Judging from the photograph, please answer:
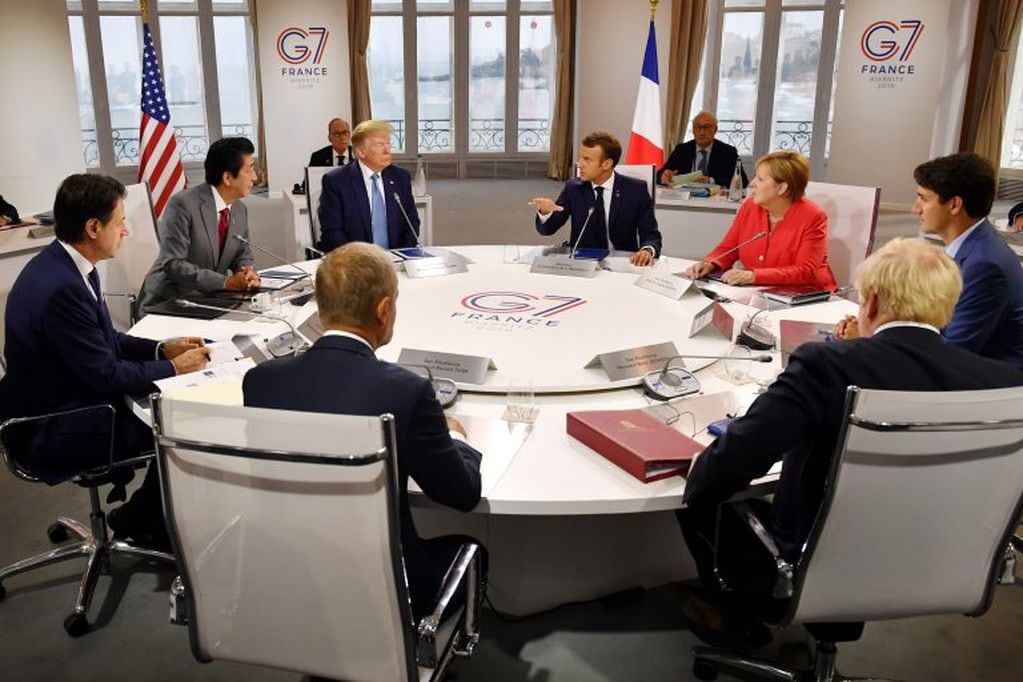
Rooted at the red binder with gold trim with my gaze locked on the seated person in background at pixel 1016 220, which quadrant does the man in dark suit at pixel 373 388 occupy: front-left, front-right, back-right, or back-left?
back-left

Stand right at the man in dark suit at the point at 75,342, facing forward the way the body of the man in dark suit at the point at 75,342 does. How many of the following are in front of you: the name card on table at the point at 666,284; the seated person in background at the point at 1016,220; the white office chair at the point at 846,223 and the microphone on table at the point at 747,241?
4

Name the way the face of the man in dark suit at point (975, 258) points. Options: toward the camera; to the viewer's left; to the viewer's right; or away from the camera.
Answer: to the viewer's left

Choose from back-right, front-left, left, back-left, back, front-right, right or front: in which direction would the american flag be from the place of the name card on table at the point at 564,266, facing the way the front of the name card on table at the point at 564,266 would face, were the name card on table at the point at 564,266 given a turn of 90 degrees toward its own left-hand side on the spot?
back-left

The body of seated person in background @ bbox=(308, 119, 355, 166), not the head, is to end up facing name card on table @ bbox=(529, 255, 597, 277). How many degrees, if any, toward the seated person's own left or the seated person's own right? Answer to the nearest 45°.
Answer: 0° — they already face it

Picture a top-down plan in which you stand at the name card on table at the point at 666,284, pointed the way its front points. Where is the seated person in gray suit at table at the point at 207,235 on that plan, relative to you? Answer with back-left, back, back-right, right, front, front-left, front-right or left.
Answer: front-right

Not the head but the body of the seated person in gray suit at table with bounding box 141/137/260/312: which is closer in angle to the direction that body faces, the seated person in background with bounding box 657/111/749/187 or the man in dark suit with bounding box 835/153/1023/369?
the man in dark suit

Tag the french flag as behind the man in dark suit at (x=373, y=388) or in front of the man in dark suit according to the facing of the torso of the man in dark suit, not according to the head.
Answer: in front

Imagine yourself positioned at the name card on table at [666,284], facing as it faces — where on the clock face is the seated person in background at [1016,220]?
The seated person in background is roughly at 6 o'clock from the name card on table.

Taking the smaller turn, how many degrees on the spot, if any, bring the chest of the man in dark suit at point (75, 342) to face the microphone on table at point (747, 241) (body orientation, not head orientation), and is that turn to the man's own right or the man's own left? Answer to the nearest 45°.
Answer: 0° — they already face it

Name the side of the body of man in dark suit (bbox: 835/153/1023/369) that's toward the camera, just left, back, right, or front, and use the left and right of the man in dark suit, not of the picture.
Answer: left

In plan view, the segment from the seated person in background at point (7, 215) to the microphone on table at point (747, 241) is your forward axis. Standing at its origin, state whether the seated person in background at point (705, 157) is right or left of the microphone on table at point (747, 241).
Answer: left

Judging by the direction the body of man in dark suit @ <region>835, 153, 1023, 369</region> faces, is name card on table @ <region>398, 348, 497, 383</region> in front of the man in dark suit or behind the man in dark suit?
in front

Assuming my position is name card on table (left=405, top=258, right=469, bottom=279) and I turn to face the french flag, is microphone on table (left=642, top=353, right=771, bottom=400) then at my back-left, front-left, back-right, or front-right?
back-right

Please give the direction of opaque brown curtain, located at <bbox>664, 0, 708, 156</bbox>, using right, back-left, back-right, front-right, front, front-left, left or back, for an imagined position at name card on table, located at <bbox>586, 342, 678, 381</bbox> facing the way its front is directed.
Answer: back-left
